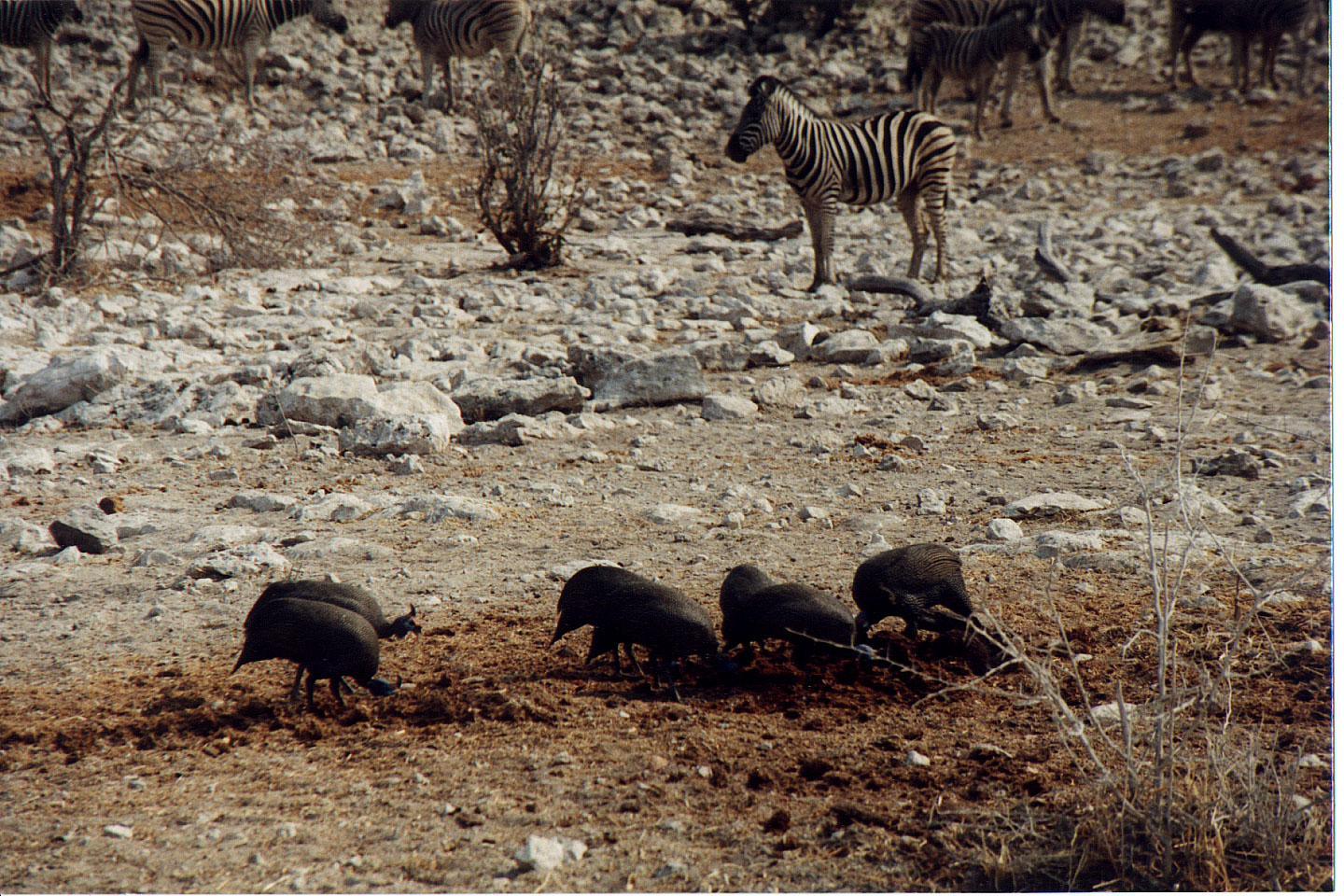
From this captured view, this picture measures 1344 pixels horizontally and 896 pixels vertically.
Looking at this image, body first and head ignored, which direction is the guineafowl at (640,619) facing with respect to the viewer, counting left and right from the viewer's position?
facing to the right of the viewer

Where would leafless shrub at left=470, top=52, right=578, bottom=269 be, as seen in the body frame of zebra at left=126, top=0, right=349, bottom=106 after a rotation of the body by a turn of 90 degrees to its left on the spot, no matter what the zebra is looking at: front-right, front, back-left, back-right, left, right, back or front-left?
back-right

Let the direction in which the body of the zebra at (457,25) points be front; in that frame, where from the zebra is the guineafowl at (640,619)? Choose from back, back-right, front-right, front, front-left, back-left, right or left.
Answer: left

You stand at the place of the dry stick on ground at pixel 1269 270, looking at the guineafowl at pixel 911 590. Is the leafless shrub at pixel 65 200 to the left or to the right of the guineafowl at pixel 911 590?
right

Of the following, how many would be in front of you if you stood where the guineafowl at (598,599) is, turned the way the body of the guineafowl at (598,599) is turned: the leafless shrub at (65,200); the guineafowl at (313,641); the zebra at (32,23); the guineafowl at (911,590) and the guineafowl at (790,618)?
2

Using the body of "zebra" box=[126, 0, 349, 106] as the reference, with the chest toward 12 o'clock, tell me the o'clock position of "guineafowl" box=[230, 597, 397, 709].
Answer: The guineafowl is roughly at 3 o'clock from the zebra.

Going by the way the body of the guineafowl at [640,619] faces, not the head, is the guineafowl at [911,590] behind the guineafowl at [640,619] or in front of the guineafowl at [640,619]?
in front

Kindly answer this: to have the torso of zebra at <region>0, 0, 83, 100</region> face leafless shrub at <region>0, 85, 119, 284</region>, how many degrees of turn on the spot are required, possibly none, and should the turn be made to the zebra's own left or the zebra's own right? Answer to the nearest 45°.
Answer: approximately 90° to the zebra's own right

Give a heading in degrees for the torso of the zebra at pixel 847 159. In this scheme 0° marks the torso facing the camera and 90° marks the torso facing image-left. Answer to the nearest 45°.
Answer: approximately 90°

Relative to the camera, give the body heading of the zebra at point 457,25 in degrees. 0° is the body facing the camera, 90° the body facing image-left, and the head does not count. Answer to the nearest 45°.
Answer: approximately 90°

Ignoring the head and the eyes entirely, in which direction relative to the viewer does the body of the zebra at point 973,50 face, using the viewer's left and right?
facing to the right of the viewer

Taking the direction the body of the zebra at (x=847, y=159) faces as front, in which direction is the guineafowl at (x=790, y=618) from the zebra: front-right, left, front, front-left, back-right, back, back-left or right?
left

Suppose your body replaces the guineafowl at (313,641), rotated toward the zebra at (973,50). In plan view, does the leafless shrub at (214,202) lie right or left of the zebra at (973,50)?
left

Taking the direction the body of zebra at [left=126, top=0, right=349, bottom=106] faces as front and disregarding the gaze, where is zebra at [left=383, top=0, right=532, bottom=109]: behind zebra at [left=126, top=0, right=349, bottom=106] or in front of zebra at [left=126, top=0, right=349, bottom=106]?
in front
